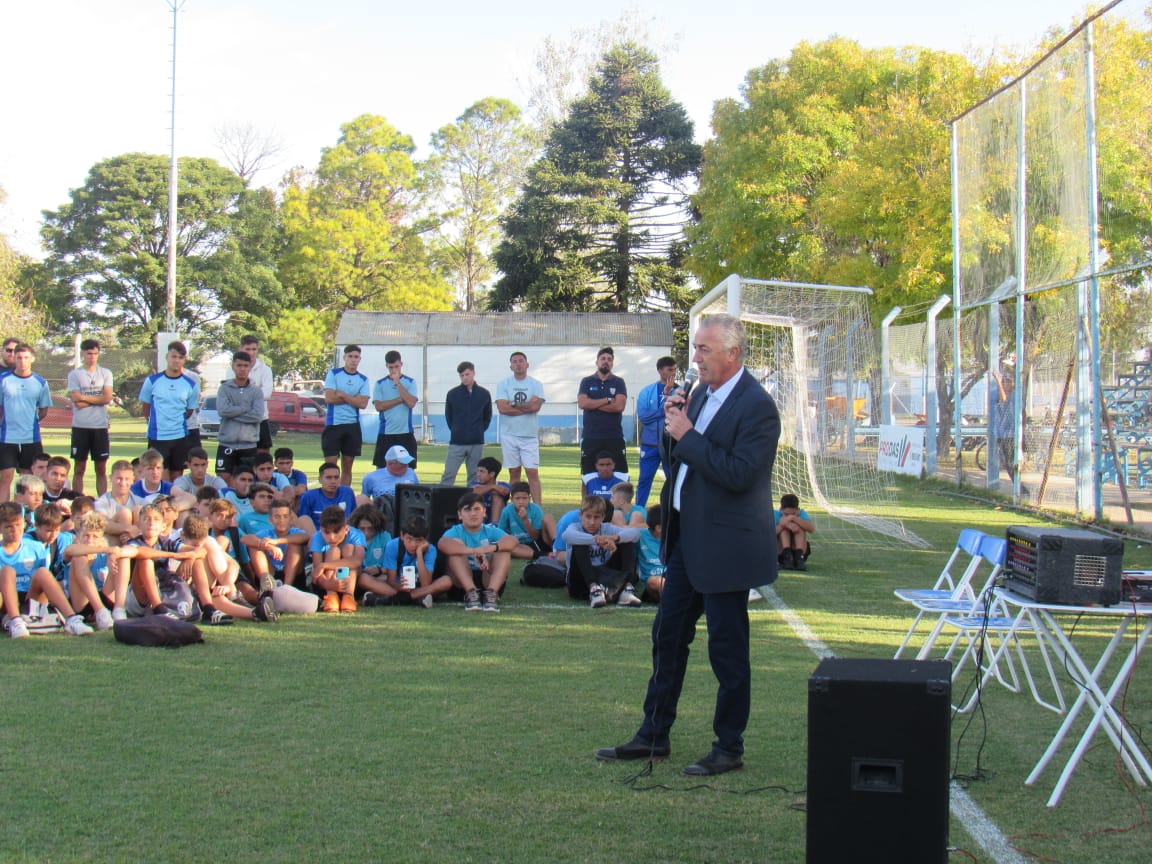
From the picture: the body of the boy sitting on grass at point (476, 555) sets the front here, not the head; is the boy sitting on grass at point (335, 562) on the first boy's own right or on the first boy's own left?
on the first boy's own right

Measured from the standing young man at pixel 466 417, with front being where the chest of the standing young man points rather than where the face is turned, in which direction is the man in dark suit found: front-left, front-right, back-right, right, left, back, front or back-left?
front

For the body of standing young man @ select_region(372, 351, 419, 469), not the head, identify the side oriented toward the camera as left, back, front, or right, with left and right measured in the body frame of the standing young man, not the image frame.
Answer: front

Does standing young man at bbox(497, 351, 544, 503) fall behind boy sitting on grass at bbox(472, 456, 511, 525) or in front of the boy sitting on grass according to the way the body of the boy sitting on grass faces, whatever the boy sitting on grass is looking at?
behind

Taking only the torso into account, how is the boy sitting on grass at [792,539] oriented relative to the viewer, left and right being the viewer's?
facing the viewer

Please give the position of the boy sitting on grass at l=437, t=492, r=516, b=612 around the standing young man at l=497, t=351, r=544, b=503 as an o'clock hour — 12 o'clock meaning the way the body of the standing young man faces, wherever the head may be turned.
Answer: The boy sitting on grass is roughly at 12 o'clock from the standing young man.

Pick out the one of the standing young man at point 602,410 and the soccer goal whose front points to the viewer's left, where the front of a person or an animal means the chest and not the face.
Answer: the soccer goal

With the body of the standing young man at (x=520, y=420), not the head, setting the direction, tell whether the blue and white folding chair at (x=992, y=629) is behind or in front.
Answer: in front

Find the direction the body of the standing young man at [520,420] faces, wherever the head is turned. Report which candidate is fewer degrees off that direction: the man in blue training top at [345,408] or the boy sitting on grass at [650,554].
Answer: the boy sitting on grass

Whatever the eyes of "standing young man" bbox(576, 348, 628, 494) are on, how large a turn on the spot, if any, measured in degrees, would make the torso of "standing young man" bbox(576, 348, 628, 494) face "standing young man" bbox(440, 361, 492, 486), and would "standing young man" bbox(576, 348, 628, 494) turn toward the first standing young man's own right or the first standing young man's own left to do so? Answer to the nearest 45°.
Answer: approximately 90° to the first standing young man's own right

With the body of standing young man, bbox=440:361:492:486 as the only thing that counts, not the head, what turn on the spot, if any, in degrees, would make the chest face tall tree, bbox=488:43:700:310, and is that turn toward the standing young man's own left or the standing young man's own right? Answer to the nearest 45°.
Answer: approximately 180°
